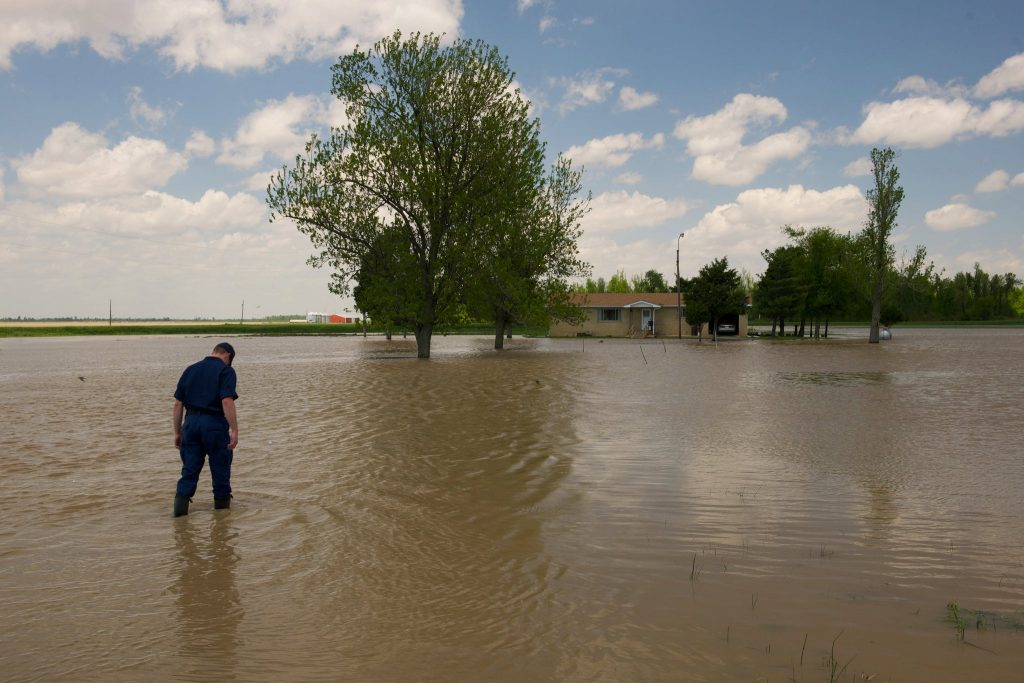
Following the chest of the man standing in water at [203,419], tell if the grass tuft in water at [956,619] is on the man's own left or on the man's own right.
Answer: on the man's own right

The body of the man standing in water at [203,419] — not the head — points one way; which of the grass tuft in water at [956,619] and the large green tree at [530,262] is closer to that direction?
the large green tree

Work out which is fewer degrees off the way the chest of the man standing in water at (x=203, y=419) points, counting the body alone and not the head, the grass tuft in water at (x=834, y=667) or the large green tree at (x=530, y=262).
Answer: the large green tree

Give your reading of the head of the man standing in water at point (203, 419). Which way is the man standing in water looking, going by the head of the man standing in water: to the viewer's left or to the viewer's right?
to the viewer's right

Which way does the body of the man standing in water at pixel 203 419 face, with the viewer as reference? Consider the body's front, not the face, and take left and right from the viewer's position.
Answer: facing away from the viewer and to the right of the viewer

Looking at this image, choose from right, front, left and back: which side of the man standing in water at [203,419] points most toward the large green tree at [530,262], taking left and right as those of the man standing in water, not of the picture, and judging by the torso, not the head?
front

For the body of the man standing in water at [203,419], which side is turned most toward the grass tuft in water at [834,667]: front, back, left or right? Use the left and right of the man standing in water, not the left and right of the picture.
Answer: right

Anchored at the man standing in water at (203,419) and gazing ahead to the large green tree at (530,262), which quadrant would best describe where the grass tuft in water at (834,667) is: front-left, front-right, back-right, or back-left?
back-right
